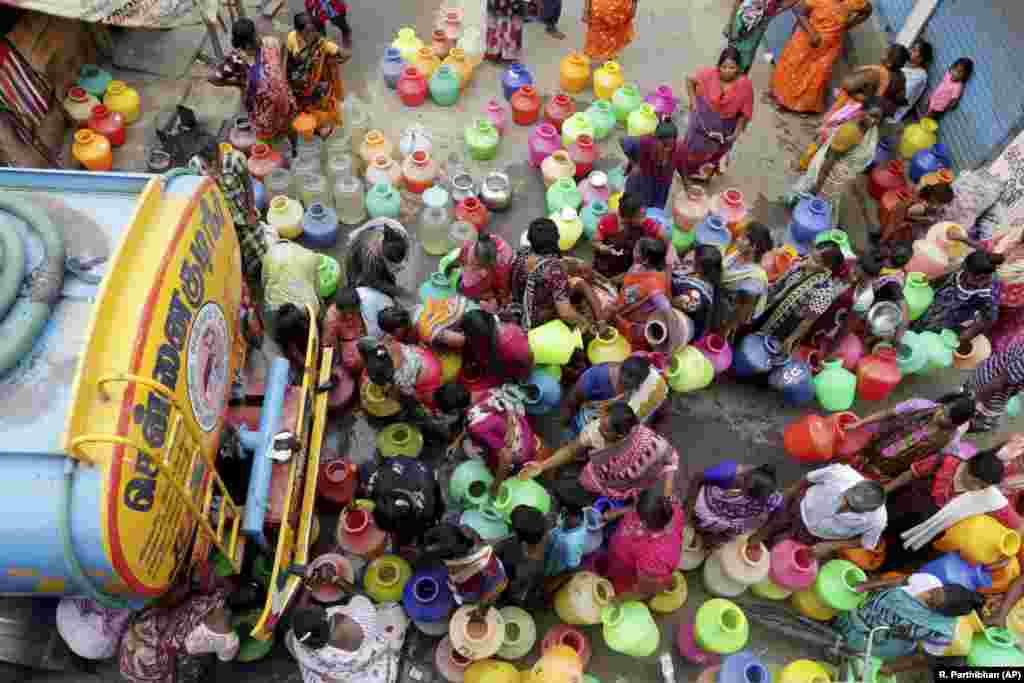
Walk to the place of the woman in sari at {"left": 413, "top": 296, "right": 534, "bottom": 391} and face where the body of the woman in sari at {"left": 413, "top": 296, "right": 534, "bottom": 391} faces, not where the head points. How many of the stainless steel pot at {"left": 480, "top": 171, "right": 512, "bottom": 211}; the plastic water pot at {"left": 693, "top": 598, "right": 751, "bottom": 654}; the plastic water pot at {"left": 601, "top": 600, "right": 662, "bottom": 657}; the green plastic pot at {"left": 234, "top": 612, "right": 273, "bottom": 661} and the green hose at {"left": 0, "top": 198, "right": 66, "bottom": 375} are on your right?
1

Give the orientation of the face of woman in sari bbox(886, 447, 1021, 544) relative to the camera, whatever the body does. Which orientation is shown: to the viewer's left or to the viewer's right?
to the viewer's left

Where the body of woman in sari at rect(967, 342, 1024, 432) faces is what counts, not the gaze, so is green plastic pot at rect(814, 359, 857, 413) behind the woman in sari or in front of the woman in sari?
in front

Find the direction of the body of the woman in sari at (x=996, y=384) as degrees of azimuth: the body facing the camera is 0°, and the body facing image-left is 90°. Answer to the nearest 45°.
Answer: approximately 90°

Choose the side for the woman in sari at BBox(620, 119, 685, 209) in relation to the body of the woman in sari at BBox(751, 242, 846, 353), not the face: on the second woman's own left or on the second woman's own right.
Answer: on the second woman's own left

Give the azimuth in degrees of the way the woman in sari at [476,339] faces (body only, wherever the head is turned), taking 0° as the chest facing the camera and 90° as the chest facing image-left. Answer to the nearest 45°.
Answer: approximately 90°

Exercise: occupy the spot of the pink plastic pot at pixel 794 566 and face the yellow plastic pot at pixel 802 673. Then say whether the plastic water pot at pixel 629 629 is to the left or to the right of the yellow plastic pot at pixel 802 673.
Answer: right

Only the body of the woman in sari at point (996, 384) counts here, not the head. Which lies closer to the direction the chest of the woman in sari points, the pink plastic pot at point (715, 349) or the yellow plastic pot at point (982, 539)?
the pink plastic pot

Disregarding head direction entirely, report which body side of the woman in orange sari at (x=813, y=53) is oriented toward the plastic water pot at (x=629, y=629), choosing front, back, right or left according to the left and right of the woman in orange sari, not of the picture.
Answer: front

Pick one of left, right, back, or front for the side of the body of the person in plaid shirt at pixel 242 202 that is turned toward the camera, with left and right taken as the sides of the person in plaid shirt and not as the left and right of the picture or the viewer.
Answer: left
